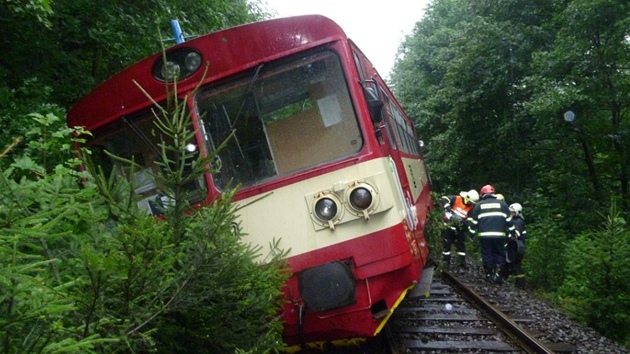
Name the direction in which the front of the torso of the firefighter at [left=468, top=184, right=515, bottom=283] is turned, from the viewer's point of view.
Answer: away from the camera

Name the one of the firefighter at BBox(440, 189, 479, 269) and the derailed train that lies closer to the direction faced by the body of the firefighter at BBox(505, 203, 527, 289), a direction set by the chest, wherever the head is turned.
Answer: the firefighter

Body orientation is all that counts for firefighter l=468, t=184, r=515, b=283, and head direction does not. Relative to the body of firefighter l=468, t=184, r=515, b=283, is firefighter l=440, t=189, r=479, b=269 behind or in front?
in front

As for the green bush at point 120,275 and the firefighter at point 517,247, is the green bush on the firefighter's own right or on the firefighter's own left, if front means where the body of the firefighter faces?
on the firefighter's own left

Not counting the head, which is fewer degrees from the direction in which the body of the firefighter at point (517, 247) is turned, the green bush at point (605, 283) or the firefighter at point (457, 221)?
the firefighter

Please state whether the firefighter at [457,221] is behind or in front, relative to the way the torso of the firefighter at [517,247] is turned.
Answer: in front
